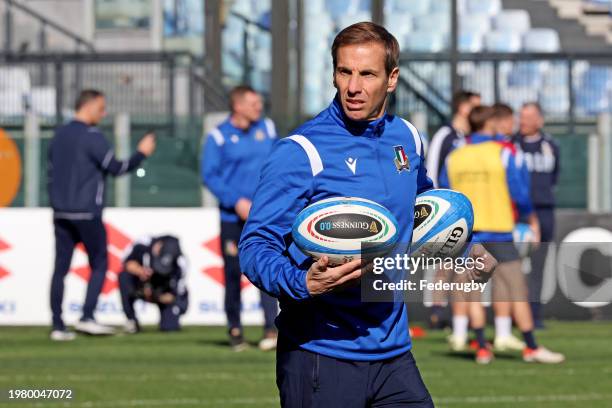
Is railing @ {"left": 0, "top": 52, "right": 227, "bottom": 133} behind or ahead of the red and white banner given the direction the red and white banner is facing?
behind

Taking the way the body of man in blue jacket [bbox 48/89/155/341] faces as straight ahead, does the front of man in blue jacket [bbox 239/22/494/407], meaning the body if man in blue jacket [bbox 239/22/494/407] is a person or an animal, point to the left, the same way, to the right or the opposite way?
to the right

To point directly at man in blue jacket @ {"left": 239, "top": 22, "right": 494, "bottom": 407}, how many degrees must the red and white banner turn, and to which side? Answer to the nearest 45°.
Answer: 0° — it already faces them

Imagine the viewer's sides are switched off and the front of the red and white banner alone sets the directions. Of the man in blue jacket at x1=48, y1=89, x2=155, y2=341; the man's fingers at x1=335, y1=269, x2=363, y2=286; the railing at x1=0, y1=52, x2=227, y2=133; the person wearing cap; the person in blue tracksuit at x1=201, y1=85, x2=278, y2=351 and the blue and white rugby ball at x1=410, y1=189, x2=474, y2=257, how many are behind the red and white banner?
1

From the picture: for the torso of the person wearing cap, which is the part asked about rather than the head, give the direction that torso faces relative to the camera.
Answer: toward the camera

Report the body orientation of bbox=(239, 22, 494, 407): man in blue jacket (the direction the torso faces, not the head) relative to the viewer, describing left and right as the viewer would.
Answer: facing the viewer and to the right of the viewer

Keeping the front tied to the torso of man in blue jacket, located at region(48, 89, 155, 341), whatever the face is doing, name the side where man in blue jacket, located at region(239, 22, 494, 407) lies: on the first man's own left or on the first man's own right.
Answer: on the first man's own right

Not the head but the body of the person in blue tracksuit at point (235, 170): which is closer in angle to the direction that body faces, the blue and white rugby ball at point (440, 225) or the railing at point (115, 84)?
the blue and white rugby ball

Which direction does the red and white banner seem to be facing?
toward the camera

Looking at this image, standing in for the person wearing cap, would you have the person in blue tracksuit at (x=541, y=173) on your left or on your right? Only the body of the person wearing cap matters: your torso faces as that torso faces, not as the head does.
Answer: on your left

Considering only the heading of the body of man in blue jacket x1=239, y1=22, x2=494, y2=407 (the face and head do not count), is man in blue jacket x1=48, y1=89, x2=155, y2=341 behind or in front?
behind
